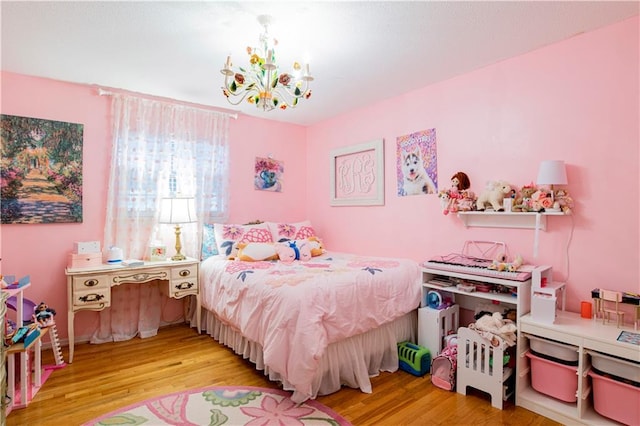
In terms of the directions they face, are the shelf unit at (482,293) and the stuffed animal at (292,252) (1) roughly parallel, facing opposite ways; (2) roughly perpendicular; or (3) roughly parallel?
roughly perpendicular

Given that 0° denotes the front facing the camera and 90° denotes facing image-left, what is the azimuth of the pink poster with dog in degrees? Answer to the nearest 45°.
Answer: approximately 45°

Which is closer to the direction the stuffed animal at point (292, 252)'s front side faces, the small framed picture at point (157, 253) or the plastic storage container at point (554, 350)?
the plastic storage container

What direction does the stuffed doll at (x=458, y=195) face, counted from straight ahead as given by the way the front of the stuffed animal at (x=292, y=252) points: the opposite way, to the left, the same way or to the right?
to the right

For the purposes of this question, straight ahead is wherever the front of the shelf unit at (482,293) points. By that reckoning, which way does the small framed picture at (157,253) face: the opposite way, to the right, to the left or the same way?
to the left

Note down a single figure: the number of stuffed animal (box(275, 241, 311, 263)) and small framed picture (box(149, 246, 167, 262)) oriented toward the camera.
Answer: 2

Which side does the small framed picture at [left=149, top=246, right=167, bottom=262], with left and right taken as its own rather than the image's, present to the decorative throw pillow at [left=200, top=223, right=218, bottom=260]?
left

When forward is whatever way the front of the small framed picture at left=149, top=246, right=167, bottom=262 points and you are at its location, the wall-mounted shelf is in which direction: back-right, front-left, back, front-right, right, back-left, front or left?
front-left

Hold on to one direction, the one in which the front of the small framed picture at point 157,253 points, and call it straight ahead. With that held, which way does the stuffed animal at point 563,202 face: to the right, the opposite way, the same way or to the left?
to the right

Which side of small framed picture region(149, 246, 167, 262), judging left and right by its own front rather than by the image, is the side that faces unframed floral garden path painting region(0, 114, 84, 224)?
right

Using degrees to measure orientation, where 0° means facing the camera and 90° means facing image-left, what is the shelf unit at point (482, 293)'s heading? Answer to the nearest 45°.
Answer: approximately 45°

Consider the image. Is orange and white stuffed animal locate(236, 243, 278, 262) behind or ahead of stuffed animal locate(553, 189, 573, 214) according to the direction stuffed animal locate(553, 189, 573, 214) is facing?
ahead
